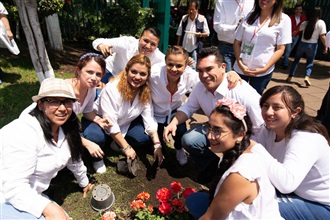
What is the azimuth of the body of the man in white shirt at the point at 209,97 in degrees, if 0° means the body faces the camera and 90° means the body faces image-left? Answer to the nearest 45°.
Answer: approximately 45°

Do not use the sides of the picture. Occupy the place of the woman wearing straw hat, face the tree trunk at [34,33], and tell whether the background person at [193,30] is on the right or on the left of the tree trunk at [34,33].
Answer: right

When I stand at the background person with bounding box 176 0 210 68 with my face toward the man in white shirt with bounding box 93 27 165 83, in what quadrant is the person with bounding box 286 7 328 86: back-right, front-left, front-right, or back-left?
back-left

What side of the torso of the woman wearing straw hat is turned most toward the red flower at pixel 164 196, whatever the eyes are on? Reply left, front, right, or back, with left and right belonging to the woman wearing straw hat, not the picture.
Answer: front

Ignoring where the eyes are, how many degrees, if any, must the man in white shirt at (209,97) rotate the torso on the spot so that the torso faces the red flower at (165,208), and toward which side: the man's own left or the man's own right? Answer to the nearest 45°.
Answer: approximately 45° to the man's own left
